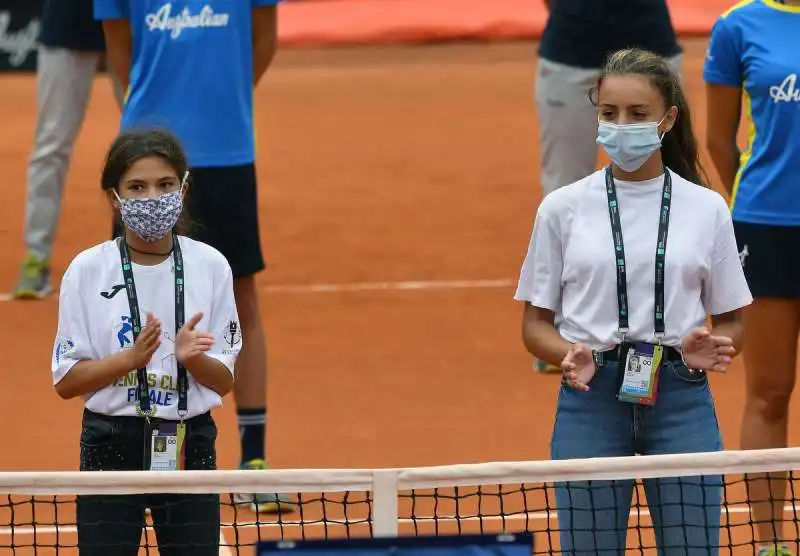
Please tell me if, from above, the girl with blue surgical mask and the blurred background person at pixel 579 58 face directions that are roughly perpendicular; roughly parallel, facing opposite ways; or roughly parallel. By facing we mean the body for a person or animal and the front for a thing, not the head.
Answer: roughly parallel

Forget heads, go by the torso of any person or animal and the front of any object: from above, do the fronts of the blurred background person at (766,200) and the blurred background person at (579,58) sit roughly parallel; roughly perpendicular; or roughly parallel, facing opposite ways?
roughly parallel

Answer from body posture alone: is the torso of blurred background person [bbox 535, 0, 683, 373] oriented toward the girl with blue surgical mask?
yes

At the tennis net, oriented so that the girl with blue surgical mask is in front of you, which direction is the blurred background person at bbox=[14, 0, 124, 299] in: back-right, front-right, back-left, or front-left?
front-left

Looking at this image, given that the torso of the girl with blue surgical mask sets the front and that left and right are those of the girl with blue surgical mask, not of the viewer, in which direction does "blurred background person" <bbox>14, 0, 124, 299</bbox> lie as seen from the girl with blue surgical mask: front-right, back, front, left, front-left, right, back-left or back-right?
back-right

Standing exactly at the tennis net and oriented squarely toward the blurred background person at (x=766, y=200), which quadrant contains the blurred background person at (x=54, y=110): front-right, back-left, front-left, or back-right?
front-left

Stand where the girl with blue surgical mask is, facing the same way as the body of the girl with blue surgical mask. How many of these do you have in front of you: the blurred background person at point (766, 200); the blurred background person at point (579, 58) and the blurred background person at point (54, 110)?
0

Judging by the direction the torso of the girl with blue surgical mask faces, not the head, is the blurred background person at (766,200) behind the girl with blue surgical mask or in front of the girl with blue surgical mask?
behind

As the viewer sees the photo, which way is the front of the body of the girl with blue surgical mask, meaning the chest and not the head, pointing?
toward the camera

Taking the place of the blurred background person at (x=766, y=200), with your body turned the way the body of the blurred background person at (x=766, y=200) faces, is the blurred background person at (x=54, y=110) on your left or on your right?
on your right

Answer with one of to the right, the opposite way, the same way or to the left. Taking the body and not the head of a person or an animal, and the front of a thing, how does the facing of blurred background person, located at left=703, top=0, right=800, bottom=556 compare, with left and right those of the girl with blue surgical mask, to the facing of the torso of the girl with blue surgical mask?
the same way

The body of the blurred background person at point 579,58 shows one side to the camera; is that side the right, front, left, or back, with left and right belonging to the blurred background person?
front

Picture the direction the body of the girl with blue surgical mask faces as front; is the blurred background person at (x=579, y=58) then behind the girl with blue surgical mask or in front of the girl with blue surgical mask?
behind

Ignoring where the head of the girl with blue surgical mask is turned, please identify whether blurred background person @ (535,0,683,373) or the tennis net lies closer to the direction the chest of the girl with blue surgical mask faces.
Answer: the tennis net

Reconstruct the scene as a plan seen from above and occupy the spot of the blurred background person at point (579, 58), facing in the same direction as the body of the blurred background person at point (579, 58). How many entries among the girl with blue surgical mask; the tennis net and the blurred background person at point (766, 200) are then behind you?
0

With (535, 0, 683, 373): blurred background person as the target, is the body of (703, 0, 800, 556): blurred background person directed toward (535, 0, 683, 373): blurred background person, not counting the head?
no

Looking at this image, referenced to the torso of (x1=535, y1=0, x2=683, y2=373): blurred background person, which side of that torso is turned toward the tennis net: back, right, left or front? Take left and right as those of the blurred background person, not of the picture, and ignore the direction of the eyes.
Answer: front

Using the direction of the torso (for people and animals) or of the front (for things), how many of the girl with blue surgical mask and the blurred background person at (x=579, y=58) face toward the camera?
2

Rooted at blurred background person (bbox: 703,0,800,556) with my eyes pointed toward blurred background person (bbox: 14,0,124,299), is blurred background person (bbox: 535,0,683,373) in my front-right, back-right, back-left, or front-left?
front-right
